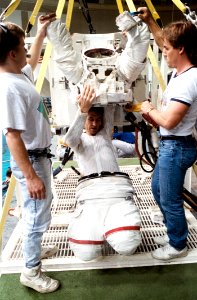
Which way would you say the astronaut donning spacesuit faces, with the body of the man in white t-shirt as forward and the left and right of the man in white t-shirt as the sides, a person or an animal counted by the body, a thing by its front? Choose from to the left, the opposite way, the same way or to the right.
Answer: to the right

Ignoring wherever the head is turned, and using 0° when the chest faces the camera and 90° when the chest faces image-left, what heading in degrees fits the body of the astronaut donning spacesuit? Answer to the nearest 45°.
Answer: approximately 0°

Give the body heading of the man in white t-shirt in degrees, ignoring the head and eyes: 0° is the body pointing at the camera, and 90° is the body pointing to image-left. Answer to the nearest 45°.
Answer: approximately 270°

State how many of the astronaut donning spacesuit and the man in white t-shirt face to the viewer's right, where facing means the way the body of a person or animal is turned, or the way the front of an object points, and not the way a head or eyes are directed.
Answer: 1
